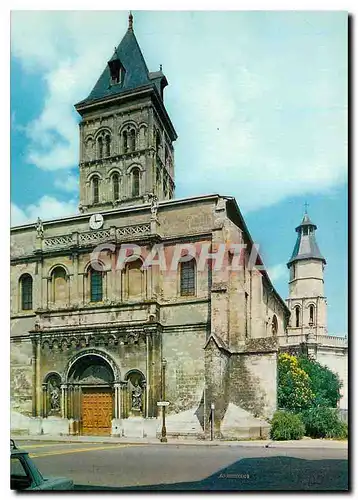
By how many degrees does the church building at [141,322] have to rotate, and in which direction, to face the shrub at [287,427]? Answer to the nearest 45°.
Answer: approximately 45° to its left

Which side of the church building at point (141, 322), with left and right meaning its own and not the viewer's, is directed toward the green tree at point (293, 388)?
left

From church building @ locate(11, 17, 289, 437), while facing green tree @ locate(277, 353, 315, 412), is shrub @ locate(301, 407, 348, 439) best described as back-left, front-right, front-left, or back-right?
front-right

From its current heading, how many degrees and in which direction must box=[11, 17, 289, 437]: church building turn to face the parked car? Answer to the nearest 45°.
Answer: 0° — it already faces it

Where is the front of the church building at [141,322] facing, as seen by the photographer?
facing the viewer

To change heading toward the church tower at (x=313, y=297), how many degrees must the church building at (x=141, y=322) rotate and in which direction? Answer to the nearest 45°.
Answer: approximately 135° to its left
